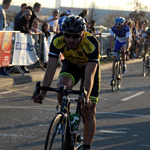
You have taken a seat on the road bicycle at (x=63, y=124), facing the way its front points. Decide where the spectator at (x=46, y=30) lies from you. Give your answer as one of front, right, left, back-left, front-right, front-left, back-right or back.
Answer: back-right

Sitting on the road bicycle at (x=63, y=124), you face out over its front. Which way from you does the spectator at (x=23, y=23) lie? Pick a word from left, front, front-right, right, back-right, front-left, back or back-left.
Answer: back-right

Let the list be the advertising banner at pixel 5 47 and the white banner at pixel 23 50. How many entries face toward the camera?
2

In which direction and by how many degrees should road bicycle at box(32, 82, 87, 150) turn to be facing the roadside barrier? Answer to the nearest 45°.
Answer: approximately 135° to its right

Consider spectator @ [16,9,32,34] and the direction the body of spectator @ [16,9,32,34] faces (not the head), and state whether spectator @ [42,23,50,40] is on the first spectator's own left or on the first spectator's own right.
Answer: on the first spectator's own left

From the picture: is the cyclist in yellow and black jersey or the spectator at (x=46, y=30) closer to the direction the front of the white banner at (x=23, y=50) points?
the cyclist in yellow and black jersey

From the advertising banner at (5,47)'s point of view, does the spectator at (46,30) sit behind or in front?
behind

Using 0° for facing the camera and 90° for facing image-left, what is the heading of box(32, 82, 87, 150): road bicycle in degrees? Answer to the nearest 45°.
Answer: approximately 45°

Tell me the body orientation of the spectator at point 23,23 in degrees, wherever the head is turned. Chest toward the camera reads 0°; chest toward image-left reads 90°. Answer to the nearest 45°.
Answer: approximately 315°
